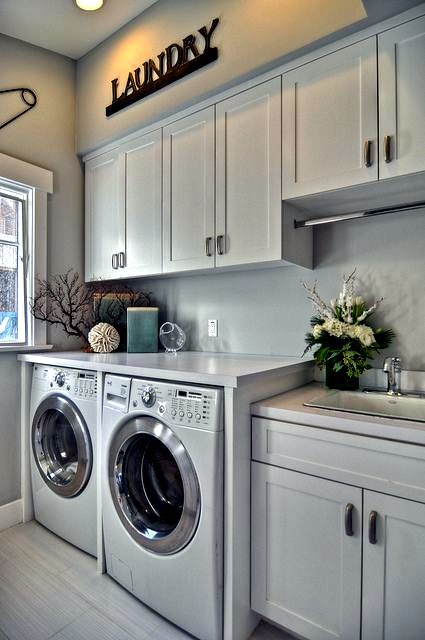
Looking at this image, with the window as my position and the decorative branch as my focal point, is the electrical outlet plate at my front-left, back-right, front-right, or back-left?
front-right

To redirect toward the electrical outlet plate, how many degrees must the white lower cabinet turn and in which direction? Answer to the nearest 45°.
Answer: approximately 90° to its right

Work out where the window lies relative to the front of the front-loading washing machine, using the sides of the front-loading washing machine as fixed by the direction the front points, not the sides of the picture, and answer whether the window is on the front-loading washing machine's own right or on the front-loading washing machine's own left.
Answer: on the front-loading washing machine's own right

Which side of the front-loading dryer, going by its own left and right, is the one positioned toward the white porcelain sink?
left

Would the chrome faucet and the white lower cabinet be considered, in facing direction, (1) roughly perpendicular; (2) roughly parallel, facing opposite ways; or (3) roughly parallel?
roughly parallel

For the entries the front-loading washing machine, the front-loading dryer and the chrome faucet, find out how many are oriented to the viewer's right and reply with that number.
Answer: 0

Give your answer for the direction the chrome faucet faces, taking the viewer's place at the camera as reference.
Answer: facing the viewer and to the left of the viewer

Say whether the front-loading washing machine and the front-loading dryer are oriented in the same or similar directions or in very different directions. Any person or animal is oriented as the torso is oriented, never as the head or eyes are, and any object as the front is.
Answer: same or similar directions

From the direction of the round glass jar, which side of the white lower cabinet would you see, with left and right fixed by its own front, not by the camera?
right

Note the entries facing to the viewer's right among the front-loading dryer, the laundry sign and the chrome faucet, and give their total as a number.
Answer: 0

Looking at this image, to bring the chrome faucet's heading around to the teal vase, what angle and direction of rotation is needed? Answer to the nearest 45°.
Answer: approximately 45° to its right
